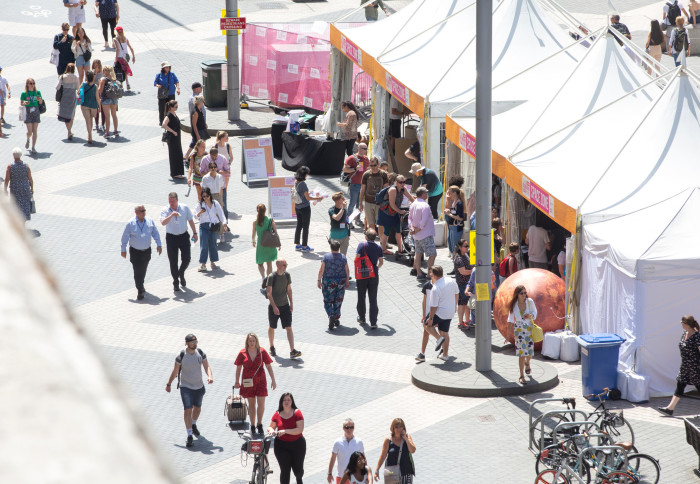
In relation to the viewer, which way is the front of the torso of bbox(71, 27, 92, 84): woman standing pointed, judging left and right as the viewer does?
facing the viewer

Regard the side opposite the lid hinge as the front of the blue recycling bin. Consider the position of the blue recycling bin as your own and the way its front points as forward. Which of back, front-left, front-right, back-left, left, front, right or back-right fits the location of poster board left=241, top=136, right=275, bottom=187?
back-right

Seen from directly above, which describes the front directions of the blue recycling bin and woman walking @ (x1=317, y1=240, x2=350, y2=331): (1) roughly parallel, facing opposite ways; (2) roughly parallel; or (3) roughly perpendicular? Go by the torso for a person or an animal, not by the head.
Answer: roughly parallel, facing opposite ways

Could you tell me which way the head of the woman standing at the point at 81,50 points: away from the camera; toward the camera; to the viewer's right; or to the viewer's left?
toward the camera

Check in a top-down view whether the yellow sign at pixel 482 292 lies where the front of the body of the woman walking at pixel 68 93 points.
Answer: no

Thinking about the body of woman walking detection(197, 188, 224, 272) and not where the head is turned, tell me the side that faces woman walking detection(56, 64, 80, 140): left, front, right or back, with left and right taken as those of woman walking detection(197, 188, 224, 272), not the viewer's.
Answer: back

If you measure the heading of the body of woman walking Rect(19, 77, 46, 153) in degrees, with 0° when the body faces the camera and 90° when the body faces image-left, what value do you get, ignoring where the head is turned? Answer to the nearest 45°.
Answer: approximately 0°

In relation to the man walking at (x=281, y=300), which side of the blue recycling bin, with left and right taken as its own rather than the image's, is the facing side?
right

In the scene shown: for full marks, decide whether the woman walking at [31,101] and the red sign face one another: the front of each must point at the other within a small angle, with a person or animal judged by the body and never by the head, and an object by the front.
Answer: no

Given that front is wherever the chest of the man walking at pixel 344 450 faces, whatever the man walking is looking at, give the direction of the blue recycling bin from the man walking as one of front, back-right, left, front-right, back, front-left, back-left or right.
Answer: back-left

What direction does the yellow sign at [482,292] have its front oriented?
toward the camera

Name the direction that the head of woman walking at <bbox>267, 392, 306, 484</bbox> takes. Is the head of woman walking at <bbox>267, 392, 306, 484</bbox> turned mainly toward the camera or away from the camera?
toward the camera

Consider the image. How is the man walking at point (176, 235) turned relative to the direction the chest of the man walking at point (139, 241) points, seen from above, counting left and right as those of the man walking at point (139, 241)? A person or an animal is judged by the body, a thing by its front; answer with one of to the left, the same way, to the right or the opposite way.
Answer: the same way

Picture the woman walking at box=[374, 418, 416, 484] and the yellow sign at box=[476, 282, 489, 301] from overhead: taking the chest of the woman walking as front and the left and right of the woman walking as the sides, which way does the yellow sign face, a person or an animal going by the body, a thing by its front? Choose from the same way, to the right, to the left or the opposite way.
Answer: the same way
